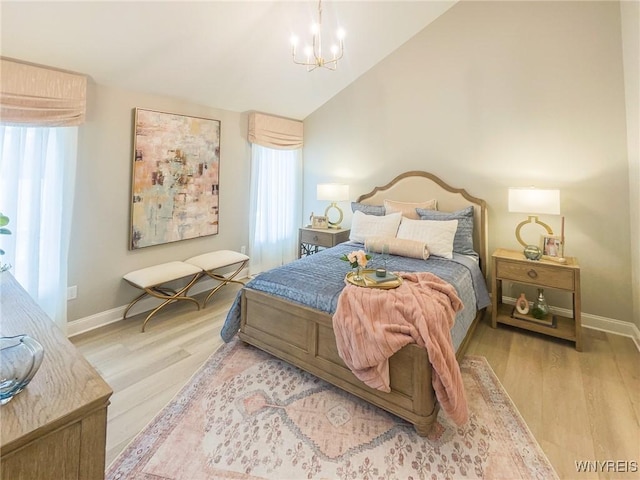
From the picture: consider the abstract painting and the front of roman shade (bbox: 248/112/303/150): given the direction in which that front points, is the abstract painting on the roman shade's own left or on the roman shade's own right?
on the roman shade's own right

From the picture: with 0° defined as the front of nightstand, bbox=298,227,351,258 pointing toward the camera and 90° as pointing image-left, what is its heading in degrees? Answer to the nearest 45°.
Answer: approximately 45°

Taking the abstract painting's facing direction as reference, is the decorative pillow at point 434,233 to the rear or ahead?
ahead

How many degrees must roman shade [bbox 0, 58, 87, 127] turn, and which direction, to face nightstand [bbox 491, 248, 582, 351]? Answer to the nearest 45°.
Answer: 0° — it already faces it

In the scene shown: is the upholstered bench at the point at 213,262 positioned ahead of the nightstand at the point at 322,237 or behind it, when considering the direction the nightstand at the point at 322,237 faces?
ahead

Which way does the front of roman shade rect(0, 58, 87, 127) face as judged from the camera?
facing the viewer and to the right of the viewer

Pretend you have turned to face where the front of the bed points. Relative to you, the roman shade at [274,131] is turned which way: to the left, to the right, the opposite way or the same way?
to the left

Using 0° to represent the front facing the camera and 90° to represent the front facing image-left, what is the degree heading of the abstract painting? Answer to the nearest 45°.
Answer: approximately 315°

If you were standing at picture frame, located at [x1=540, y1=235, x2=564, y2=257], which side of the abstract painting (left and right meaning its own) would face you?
front

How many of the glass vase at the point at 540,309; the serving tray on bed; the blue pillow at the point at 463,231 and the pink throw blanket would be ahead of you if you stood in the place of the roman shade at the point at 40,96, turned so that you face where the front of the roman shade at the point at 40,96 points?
4

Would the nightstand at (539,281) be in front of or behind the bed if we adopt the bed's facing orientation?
behind

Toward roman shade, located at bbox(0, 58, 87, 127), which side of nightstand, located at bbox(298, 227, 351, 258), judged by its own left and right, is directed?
front

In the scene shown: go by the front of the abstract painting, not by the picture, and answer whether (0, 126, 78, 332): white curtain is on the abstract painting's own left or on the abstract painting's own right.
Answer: on the abstract painting's own right

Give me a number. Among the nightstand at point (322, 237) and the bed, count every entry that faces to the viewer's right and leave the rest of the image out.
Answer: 0
